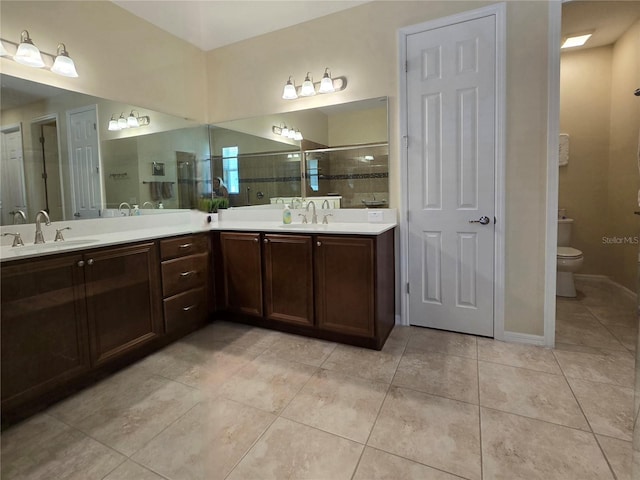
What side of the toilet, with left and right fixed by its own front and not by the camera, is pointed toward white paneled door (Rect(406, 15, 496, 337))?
right

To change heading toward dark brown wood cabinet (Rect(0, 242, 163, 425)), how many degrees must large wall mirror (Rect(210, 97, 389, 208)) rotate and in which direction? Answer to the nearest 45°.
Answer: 0° — it already faces it

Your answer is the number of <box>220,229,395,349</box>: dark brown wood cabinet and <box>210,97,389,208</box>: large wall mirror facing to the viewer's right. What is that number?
0

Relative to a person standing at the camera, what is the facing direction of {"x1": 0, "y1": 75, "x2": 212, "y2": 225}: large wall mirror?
facing the viewer and to the right of the viewer

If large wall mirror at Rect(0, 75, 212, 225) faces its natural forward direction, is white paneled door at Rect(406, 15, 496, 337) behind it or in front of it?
in front

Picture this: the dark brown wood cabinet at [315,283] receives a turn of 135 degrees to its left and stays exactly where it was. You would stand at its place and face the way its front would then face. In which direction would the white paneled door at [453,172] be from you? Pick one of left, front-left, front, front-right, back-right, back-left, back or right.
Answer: front
